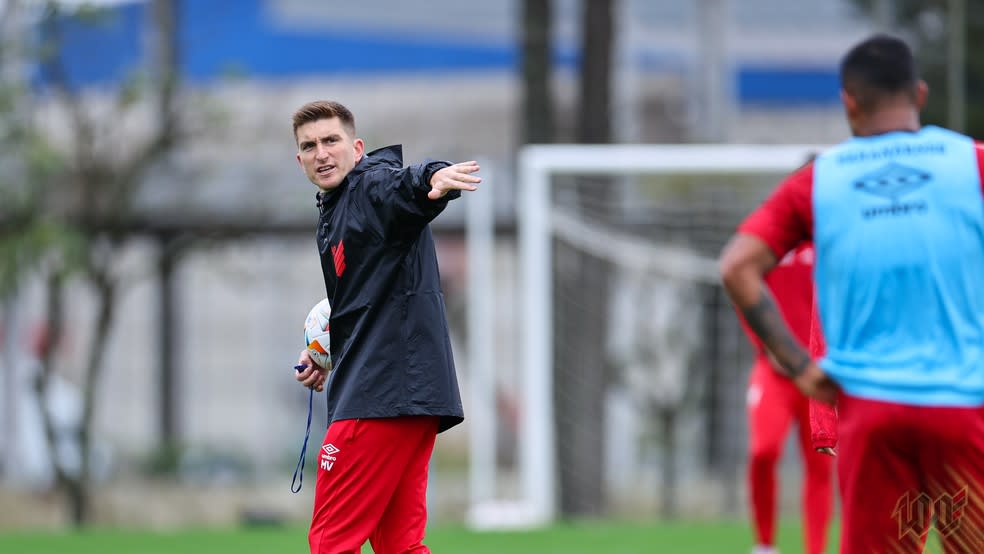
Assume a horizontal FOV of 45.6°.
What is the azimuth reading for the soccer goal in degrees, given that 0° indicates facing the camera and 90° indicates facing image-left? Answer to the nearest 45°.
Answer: approximately 0°

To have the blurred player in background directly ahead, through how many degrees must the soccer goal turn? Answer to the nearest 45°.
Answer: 0° — it already faces them

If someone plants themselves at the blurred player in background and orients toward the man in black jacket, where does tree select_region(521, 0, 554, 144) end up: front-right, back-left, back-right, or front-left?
back-right

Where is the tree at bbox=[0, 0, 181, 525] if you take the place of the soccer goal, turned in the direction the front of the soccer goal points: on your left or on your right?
on your right

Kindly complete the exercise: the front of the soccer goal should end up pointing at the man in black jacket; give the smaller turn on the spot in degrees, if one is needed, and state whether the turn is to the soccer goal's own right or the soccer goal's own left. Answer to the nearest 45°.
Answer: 0° — it already faces them

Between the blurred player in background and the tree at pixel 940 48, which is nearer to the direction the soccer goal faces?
the blurred player in background

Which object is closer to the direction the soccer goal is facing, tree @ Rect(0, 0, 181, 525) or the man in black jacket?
the man in black jacket

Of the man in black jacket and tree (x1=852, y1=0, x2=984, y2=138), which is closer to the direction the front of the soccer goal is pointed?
the man in black jacket
